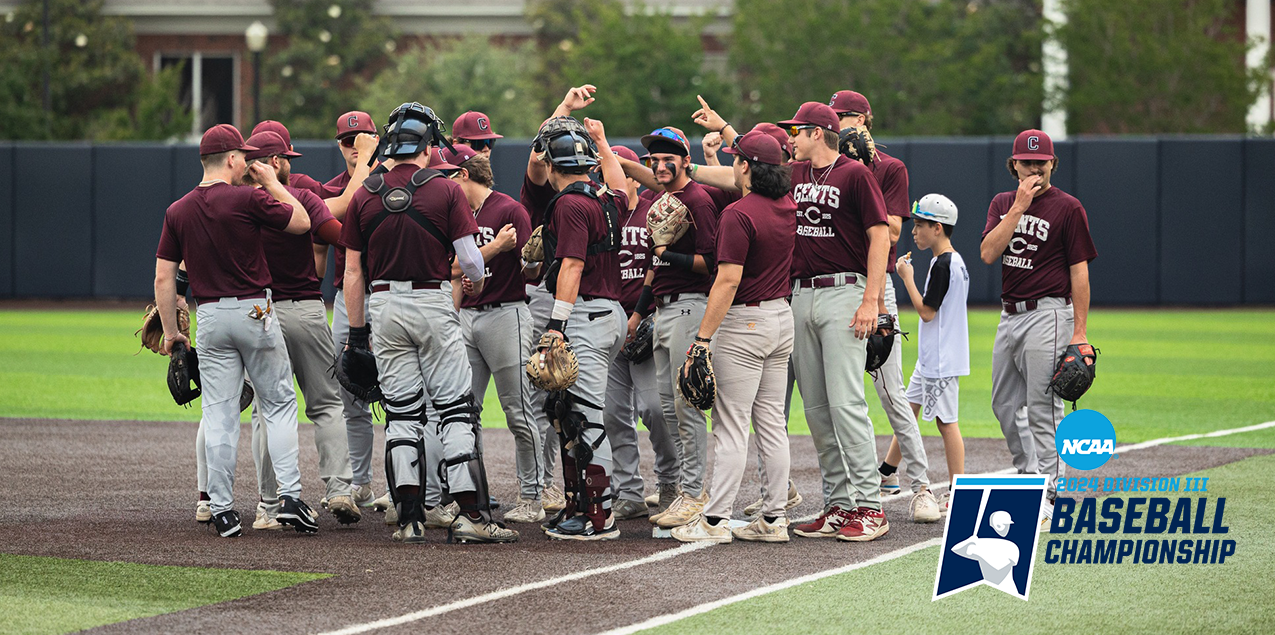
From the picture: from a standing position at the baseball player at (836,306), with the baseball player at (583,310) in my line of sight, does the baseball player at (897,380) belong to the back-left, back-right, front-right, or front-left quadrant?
back-right

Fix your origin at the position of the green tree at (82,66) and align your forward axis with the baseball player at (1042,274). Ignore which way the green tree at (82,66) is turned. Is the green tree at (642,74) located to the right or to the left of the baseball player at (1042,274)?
left

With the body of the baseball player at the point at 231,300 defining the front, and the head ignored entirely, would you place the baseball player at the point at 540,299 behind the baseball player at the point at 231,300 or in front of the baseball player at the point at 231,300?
in front

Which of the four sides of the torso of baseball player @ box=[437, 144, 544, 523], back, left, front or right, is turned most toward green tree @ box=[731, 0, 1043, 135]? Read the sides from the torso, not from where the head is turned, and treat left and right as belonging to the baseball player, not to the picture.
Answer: back

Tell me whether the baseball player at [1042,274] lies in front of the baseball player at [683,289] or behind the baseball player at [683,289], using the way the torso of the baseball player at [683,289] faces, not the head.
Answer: behind

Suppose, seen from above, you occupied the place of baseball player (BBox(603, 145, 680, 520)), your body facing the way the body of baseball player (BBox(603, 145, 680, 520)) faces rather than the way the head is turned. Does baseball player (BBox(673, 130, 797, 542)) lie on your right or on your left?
on your left

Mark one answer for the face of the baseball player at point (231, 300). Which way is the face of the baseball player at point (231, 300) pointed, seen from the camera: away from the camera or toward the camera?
away from the camera

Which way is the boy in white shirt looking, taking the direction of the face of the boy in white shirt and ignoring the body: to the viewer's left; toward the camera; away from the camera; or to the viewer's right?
to the viewer's left

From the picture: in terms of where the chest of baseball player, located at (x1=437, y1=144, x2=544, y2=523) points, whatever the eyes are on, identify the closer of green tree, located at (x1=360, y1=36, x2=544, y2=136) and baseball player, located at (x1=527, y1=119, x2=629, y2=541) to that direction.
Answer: the baseball player

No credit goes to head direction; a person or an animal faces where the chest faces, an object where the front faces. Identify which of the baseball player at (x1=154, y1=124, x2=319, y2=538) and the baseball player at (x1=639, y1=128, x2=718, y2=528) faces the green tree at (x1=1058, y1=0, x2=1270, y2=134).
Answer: the baseball player at (x1=154, y1=124, x2=319, y2=538)

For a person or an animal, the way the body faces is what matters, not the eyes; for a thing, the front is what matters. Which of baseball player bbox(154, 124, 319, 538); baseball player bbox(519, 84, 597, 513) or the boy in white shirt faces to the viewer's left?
the boy in white shirt
